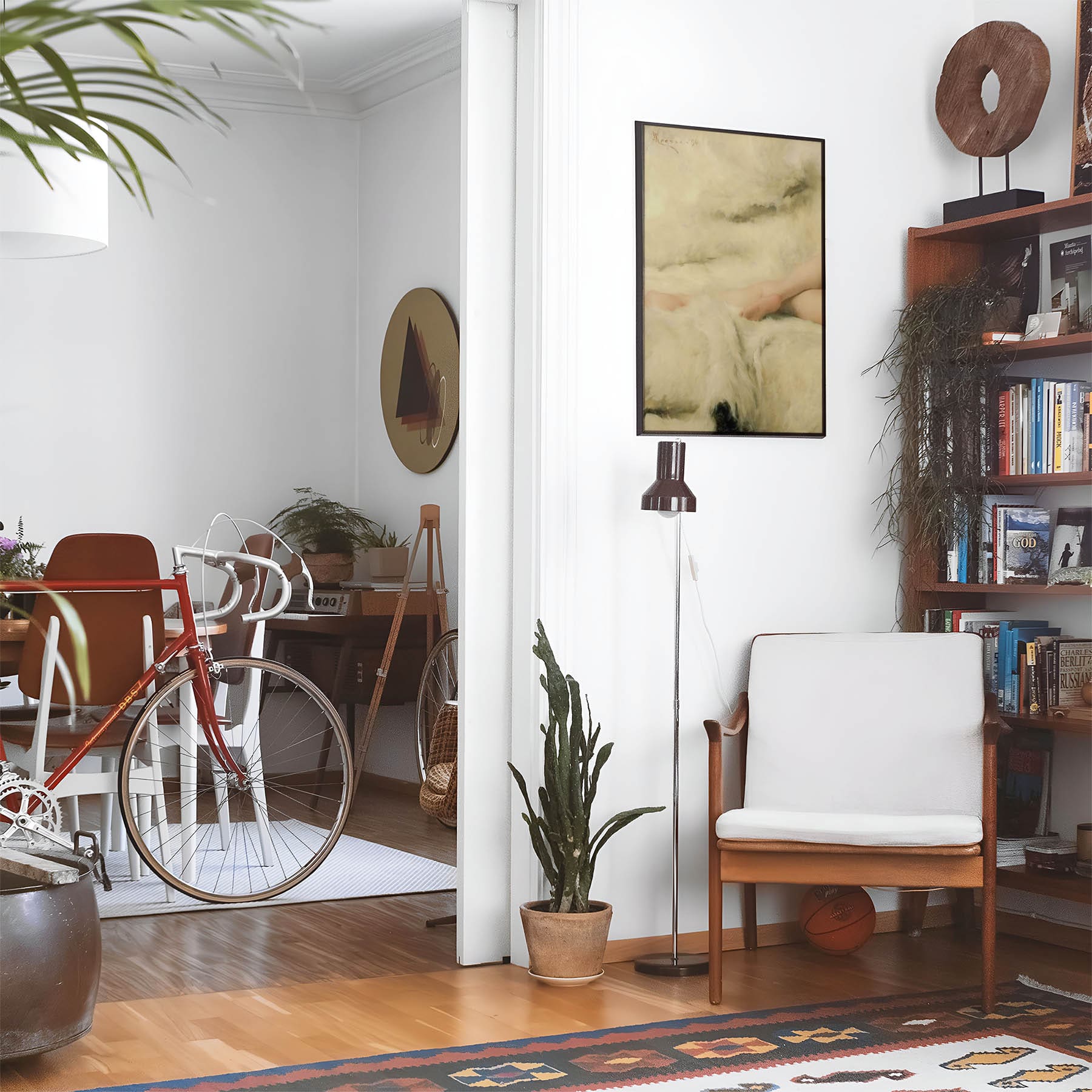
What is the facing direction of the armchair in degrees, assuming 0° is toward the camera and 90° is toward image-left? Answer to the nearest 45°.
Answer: approximately 0°

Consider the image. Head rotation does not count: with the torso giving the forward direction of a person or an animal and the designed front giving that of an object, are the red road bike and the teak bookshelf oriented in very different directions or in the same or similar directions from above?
very different directions

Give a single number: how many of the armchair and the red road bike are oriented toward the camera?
1

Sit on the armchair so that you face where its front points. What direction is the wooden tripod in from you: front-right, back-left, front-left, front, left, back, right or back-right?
back-right

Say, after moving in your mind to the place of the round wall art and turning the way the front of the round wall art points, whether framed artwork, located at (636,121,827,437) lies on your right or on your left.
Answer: on your left

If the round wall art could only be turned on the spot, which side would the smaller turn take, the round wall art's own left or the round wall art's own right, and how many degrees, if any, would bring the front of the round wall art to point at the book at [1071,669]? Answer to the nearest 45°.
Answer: approximately 90° to the round wall art's own left

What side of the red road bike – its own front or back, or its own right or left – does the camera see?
right
